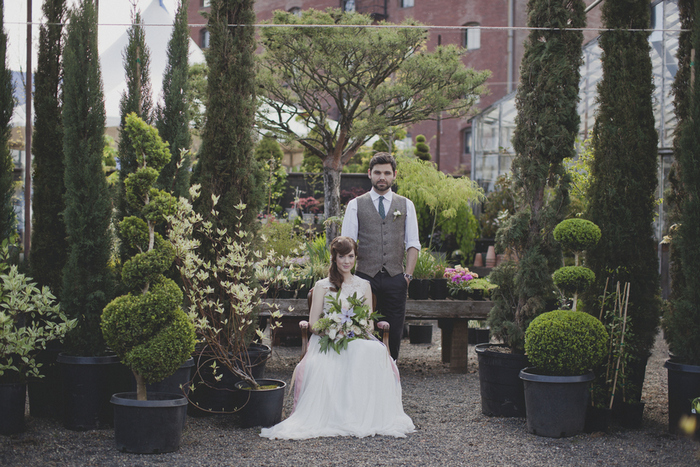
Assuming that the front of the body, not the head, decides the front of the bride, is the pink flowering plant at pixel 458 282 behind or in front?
behind

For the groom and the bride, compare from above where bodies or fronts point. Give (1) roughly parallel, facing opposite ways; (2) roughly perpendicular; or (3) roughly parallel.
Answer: roughly parallel

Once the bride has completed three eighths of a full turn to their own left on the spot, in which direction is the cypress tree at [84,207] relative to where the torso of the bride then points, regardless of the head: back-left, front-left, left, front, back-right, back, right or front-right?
back-left

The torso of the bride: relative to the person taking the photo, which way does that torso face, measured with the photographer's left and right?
facing the viewer

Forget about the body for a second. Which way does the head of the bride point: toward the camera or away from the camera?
toward the camera

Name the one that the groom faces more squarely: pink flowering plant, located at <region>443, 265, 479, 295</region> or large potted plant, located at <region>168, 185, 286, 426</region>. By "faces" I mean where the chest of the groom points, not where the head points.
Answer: the large potted plant

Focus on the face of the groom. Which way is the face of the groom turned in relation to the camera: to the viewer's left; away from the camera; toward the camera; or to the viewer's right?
toward the camera

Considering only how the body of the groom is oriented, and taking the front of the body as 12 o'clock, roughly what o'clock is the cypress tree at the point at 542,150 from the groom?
The cypress tree is roughly at 9 o'clock from the groom.

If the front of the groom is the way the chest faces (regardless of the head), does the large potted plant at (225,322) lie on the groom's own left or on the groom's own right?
on the groom's own right

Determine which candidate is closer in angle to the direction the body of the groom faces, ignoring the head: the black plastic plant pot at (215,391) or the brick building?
the black plastic plant pot

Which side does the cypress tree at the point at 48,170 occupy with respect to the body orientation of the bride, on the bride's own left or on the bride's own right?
on the bride's own right

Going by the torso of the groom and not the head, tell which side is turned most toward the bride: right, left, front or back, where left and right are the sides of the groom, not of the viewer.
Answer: front

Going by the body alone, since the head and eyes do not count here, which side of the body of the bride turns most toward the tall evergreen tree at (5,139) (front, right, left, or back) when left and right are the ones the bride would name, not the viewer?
right

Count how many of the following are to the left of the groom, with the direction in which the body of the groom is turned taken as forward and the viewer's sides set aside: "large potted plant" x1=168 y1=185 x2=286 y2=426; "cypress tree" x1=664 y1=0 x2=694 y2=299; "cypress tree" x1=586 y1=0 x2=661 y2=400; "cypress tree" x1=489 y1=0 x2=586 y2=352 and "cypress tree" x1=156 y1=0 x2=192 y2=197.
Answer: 3

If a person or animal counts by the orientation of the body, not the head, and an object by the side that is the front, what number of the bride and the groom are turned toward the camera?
2

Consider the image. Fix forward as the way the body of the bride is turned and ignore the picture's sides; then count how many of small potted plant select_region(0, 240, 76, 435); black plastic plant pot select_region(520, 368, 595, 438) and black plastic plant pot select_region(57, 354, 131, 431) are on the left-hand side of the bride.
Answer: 1

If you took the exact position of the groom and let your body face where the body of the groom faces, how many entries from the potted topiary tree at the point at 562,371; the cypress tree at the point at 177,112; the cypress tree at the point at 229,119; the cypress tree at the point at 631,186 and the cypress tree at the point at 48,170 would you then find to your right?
3
